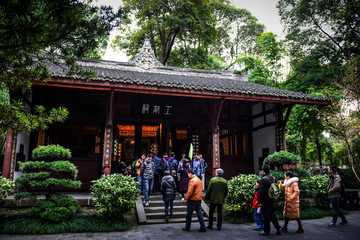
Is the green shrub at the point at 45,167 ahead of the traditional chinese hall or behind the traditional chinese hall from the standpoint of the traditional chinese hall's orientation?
ahead

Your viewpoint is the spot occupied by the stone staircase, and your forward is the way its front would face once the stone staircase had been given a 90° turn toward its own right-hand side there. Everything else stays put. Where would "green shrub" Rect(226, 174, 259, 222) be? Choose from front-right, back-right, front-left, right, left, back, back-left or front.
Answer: back

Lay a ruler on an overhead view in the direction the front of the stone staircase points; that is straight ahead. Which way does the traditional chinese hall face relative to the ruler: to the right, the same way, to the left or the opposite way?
the same way

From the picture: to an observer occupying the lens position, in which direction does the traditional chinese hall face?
facing the viewer

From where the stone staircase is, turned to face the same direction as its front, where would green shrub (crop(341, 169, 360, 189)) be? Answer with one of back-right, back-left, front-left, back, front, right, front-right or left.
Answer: back-left

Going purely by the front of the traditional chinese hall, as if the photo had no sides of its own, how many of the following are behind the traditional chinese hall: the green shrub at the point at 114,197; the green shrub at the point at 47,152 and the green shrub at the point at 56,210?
0

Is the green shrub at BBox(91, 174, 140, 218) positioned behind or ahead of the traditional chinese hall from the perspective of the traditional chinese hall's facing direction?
ahead

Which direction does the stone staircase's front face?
toward the camera

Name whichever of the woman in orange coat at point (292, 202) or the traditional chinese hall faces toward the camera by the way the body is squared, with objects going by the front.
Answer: the traditional chinese hall
